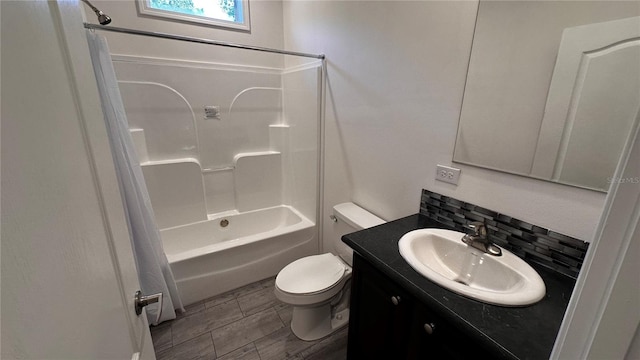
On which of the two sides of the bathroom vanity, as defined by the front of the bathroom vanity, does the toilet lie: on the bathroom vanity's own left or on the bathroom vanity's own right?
on the bathroom vanity's own right

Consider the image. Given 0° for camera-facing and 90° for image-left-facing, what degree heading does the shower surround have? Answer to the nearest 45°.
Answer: approximately 315°

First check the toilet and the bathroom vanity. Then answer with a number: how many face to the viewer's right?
0

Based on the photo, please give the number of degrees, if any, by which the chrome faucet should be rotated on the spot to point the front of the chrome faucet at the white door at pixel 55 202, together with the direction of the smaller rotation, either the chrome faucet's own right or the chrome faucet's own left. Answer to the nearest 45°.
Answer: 0° — it already faces it

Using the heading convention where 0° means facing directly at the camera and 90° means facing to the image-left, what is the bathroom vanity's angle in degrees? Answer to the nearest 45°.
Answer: approximately 45°

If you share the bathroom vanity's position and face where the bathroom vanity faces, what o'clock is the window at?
The window is roughly at 2 o'clock from the bathroom vanity.
